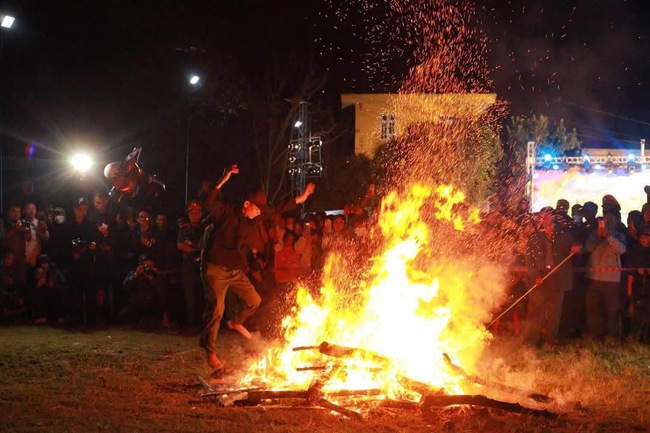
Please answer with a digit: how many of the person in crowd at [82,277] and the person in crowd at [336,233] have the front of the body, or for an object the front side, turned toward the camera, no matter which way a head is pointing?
2

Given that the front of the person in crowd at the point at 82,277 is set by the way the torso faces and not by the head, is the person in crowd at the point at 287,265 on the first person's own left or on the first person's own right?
on the first person's own left

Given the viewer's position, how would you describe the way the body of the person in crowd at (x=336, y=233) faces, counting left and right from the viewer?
facing the viewer

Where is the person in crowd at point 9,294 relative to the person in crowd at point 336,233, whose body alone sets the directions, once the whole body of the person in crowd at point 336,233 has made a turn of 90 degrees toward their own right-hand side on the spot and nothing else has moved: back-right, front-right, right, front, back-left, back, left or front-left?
front

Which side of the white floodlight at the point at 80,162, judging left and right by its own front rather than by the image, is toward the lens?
front

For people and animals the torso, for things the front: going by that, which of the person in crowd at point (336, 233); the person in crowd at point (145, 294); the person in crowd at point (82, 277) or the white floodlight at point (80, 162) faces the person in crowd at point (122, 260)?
the white floodlight

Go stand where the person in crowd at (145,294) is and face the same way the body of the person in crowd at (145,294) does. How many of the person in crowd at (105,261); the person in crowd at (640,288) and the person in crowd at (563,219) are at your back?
1

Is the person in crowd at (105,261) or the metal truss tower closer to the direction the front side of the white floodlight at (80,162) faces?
the person in crowd
